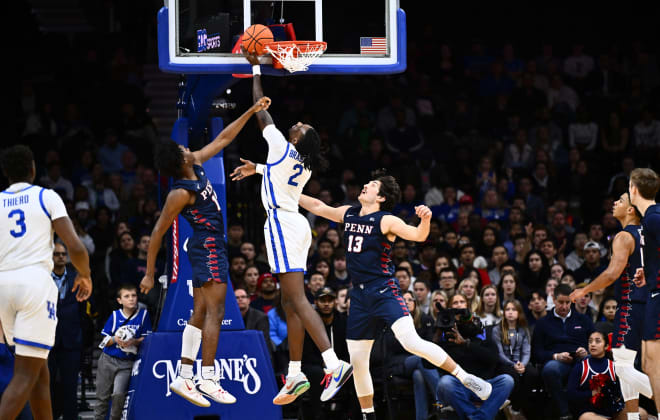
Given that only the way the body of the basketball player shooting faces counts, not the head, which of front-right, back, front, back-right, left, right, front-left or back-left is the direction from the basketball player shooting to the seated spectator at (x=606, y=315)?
right

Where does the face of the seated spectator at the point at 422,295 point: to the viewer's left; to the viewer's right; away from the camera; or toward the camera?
toward the camera

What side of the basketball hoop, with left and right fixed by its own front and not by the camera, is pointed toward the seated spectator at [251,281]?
back

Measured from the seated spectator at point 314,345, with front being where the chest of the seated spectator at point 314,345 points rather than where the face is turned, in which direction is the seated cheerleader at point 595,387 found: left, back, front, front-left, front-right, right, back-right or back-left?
left

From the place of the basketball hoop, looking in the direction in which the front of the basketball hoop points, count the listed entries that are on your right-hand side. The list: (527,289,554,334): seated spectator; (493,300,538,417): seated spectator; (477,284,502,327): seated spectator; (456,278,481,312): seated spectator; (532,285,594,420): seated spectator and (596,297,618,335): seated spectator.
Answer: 0

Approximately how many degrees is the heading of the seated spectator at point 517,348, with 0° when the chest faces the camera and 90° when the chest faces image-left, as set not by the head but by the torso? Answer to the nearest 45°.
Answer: approximately 0°

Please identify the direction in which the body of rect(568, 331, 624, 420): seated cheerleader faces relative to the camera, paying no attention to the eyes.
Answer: toward the camera

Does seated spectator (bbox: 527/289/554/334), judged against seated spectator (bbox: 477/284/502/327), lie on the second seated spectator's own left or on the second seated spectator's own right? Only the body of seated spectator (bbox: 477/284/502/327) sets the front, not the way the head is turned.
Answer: on the second seated spectator's own left

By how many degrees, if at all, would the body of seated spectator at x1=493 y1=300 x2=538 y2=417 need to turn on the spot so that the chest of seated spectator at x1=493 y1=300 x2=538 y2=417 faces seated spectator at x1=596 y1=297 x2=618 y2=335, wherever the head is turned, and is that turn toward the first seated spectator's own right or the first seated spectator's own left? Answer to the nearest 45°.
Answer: approximately 135° to the first seated spectator's own left

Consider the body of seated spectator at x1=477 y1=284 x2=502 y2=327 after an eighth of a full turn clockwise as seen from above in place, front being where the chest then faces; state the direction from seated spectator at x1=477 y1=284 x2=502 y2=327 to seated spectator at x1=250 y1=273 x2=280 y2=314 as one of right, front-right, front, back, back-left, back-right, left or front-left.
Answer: front-right

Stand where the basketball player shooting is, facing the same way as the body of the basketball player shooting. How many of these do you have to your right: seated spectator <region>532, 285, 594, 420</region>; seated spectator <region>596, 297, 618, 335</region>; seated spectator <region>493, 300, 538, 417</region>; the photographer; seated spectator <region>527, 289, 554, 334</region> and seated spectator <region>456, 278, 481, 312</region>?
6

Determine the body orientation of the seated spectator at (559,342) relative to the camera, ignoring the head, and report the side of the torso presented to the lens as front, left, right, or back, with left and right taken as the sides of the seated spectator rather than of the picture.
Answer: front

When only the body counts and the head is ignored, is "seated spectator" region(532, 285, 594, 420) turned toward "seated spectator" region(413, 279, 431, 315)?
no

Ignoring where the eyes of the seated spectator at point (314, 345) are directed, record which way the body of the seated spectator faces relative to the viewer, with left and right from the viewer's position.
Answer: facing the viewer

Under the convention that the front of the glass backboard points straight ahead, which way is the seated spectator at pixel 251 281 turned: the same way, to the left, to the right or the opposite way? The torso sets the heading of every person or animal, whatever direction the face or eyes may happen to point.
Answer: the same way
